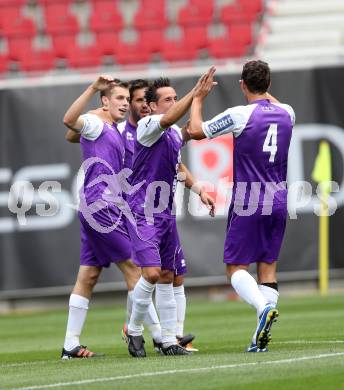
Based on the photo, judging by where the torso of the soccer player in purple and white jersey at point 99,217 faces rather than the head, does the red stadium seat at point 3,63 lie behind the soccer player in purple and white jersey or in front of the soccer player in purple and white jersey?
behind

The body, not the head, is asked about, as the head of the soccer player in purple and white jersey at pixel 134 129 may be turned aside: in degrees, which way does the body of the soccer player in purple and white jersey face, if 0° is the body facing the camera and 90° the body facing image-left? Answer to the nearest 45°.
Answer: approximately 315°

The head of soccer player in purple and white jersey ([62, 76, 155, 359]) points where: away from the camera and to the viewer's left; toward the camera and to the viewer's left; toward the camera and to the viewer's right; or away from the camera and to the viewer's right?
toward the camera and to the viewer's right

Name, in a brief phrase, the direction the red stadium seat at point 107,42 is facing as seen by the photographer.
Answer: facing the viewer

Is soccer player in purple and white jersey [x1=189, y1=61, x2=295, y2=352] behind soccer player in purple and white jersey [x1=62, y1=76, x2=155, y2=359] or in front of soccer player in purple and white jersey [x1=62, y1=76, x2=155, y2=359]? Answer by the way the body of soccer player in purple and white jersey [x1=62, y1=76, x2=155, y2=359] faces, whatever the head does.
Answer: in front

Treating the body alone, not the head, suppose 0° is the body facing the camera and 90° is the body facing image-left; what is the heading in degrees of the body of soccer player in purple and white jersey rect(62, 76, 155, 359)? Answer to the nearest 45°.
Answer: approximately 315°

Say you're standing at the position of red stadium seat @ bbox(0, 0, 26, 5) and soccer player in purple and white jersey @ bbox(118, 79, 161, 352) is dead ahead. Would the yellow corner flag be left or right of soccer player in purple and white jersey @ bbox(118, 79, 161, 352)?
left

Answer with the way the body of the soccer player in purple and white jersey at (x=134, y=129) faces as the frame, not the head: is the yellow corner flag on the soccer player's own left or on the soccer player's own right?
on the soccer player's own left

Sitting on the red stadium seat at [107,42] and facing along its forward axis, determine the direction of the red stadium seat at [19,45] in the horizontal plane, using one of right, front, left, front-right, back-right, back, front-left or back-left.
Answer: right

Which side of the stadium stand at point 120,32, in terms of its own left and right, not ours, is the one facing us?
front

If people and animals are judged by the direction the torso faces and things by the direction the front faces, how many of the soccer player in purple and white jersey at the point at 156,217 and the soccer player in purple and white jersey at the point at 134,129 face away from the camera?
0

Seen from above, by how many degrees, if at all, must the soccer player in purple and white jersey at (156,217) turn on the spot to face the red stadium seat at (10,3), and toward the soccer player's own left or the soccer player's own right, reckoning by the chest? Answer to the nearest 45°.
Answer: approximately 135° to the soccer player's own left

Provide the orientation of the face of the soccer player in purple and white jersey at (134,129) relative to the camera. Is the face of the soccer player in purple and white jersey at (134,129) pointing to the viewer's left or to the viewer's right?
to the viewer's right

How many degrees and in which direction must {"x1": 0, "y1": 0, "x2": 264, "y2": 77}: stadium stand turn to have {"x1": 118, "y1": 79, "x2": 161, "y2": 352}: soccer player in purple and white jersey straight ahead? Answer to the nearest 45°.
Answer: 0° — it already faces them

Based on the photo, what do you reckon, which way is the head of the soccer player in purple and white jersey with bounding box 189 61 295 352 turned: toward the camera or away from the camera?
away from the camera

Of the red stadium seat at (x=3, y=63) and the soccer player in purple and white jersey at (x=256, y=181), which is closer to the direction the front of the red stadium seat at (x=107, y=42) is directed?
the soccer player in purple and white jersey
